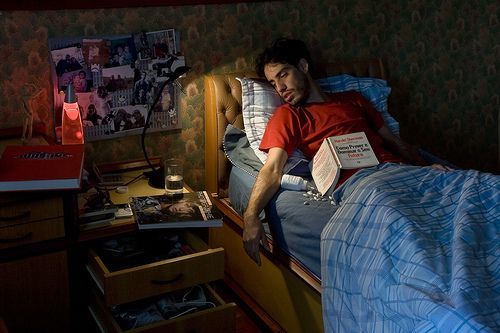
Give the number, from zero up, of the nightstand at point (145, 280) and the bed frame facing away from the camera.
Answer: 0

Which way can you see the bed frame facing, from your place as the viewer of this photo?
facing the viewer and to the right of the viewer

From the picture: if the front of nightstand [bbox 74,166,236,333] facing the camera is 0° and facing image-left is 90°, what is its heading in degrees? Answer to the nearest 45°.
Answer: approximately 315°

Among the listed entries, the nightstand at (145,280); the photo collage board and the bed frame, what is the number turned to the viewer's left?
0

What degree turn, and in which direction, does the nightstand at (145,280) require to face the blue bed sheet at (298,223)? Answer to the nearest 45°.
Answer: approximately 45° to its left

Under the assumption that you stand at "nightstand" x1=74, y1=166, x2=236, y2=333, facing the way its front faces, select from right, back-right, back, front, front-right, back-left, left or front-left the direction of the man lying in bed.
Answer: left

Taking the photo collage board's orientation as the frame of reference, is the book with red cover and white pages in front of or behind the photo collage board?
in front

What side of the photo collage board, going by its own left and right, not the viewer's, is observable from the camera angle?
front

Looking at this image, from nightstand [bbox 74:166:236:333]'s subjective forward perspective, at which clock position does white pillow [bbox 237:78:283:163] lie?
The white pillow is roughly at 9 o'clock from the nightstand.
